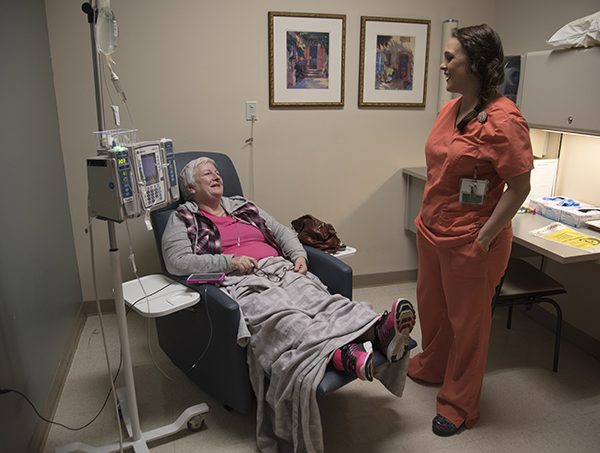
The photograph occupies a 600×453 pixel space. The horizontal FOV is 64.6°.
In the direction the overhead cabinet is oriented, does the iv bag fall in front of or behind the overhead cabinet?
in front

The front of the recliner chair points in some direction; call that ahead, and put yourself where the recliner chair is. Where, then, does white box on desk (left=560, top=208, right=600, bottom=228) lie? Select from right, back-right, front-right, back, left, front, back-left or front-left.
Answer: front-left

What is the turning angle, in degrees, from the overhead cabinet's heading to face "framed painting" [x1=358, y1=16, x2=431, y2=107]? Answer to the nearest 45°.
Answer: approximately 90° to its right

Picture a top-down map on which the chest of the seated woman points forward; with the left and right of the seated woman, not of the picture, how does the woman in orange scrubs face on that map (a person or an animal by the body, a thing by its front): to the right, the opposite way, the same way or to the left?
to the right

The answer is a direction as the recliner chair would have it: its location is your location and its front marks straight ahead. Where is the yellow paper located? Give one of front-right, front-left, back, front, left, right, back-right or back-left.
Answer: front-left

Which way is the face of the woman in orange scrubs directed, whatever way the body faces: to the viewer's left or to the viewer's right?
to the viewer's left

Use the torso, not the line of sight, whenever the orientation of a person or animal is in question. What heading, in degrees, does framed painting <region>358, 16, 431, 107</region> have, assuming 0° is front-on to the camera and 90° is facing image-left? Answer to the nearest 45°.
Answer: approximately 0°

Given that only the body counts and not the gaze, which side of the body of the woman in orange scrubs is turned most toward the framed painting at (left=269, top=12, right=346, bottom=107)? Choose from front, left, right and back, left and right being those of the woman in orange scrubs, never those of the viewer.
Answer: right
